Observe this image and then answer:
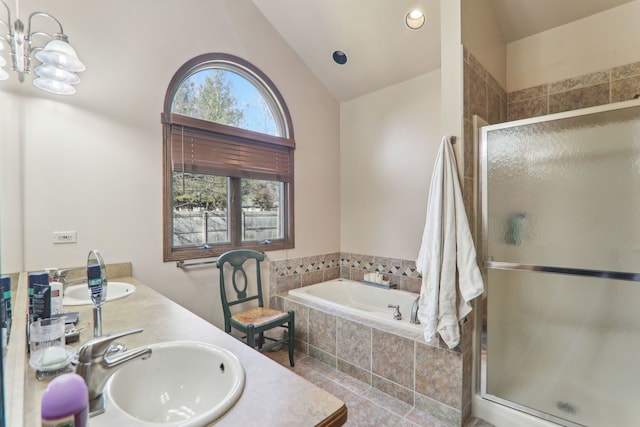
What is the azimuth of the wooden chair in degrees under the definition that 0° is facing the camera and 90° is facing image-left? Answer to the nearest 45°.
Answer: approximately 315°

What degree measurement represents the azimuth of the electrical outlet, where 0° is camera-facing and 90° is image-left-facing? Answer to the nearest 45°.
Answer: approximately 0°

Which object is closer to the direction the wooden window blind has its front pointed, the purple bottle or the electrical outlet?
the purple bottle

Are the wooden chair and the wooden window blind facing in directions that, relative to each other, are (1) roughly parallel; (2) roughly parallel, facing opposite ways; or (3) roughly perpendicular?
roughly parallel

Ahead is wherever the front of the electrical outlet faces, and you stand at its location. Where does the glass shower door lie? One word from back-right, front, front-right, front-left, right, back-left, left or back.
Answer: front-left

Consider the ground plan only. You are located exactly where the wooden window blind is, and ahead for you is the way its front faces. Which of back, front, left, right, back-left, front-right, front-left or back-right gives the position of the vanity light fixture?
right

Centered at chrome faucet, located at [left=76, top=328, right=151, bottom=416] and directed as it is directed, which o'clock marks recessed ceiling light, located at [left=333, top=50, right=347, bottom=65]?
The recessed ceiling light is roughly at 11 o'clock from the chrome faucet.

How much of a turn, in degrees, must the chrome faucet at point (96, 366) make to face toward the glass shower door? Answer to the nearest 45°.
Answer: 0° — it already faces it

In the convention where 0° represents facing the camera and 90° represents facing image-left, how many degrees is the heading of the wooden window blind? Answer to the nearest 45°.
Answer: approximately 315°

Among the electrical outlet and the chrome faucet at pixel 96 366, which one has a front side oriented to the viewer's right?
the chrome faucet

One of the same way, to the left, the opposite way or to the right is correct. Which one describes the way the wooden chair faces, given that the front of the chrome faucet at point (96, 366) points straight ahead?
to the right

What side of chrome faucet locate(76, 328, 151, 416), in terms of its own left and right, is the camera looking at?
right

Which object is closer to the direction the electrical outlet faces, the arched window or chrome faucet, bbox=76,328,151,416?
the chrome faucet

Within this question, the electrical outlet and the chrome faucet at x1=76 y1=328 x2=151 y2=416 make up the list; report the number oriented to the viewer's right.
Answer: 1
